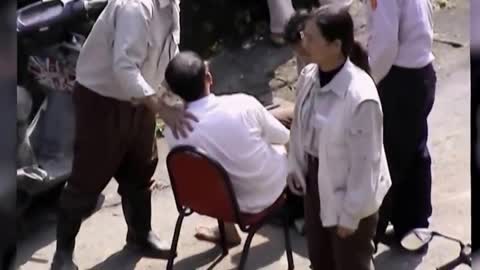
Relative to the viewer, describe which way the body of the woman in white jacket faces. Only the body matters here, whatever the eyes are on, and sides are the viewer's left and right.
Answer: facing the viewer and to the left of the viewer

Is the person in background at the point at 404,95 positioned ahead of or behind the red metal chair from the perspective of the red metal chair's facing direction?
ahead

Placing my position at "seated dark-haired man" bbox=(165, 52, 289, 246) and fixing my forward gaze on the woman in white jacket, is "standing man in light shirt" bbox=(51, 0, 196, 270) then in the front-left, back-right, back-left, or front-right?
back-right

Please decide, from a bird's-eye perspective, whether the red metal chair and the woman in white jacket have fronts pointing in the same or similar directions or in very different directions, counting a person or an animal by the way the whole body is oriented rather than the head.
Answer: very different directions

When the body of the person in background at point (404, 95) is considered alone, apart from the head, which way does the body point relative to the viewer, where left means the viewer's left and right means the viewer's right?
facing to the left of the viewer

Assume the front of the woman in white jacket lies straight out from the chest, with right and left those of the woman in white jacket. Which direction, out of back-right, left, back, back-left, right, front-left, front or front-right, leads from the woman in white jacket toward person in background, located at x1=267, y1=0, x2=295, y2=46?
back-right

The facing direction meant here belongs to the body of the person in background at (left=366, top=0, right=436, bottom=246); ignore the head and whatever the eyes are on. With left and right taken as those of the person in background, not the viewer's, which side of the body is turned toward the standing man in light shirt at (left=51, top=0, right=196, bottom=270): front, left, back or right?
front

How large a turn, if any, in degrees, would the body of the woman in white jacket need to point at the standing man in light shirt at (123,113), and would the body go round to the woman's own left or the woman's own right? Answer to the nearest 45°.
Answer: approximately 90° to the woman's own right

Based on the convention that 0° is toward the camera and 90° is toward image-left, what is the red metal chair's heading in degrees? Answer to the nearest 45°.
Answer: approximately 225°

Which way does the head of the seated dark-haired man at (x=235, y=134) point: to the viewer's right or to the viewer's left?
to the viewer's right

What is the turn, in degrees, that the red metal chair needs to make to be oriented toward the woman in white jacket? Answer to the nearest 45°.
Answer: approximately 90° to its right

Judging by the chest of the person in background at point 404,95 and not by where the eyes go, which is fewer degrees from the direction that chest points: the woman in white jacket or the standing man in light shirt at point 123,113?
the standing man in light shirt

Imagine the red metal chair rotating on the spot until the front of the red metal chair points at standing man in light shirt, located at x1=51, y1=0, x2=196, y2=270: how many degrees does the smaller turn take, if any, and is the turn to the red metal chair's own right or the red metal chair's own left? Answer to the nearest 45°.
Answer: approximately 90° to the red metal chair's own left
